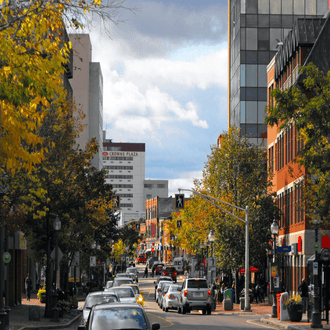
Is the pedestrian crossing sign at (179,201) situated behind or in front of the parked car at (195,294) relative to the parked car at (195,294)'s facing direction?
in front

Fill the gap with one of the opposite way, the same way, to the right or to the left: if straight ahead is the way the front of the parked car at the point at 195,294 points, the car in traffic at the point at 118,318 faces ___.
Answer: the opposite way

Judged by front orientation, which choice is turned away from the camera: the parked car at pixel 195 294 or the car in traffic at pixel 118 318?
the parked car at pixel 195 294

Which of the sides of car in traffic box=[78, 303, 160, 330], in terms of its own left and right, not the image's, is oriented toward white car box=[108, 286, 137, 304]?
back

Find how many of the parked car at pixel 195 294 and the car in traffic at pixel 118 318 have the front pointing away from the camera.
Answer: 1

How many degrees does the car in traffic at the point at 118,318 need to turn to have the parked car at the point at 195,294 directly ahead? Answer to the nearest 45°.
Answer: approximately 180°

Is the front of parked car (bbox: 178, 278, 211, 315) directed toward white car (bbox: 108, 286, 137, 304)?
no

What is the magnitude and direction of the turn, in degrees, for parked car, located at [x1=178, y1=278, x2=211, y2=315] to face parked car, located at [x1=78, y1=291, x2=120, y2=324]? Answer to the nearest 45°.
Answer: approximately 180°

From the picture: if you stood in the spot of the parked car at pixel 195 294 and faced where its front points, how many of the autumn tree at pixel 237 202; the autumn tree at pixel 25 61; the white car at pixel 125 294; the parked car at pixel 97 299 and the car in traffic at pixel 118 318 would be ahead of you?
1

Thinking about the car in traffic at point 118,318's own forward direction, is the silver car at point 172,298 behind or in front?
behind

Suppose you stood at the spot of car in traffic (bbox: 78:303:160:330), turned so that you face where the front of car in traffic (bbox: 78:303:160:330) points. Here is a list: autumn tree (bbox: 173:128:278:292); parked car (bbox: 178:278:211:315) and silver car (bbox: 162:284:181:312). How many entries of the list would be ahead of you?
0

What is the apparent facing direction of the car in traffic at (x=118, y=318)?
toward the camera

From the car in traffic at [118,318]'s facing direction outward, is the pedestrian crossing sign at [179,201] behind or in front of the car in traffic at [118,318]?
behind

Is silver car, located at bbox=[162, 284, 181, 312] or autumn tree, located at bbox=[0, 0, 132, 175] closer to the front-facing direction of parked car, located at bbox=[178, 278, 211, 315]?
the silver car

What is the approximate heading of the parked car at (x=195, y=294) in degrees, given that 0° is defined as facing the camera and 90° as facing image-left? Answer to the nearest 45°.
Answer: approximately 180°
